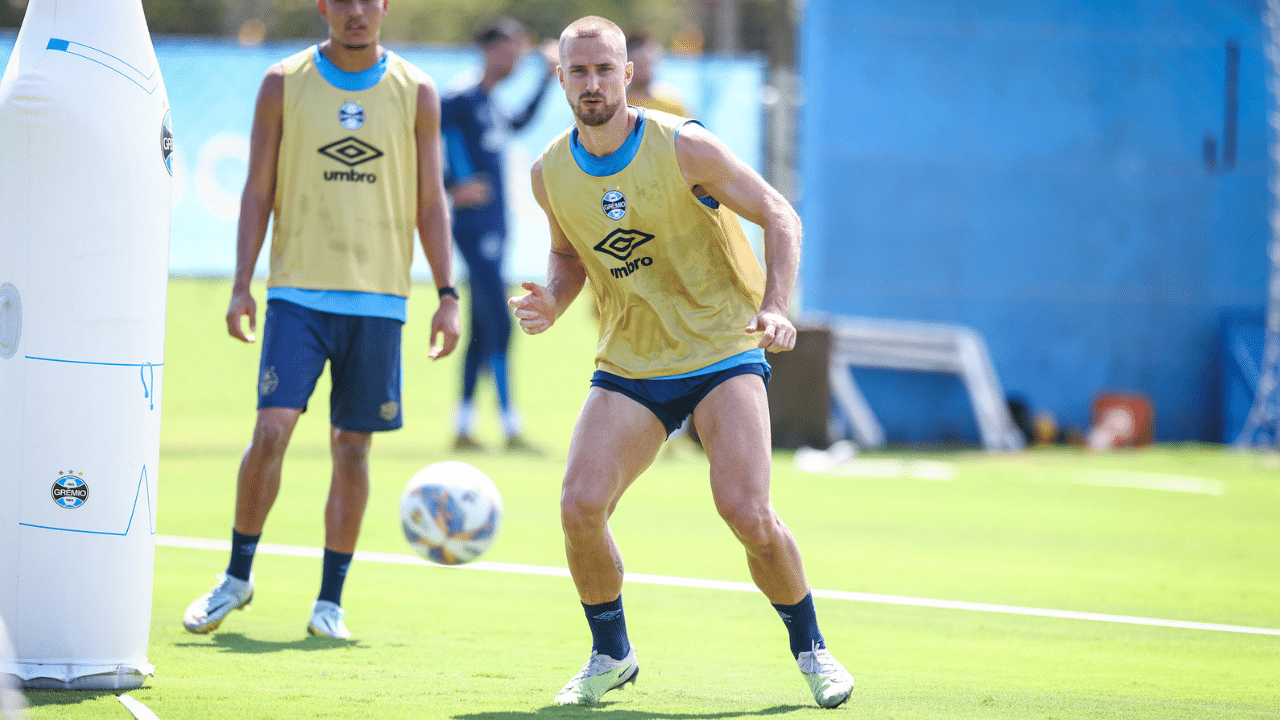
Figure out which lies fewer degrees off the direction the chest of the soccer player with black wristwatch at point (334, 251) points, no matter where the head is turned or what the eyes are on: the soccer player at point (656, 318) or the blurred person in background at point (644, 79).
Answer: the soccer player

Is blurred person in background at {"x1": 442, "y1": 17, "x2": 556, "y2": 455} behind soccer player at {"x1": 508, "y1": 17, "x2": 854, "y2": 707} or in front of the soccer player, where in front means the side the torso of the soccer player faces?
behind

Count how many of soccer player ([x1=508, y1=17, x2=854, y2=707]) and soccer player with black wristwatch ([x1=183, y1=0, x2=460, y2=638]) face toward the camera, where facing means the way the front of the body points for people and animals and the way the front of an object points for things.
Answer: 2

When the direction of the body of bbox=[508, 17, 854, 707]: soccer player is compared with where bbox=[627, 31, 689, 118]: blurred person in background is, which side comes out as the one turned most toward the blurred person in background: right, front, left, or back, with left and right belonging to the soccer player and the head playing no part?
back

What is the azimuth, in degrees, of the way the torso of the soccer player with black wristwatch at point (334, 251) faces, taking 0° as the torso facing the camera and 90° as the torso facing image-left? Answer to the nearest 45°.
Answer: approximately 0°
